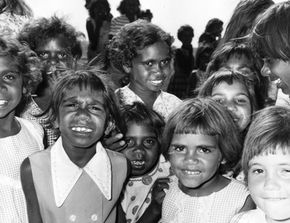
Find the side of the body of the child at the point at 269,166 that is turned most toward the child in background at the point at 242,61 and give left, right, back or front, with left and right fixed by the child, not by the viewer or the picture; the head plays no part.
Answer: back

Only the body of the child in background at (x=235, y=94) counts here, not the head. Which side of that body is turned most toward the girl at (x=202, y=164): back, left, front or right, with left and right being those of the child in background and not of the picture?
front

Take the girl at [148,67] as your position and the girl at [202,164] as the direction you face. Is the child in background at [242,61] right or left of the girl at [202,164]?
left

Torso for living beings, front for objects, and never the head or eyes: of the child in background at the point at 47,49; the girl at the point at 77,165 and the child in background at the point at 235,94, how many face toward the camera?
3

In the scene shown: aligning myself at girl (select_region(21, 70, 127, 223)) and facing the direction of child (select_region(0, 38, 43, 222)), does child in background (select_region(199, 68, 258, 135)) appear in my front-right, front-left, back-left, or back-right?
back-right

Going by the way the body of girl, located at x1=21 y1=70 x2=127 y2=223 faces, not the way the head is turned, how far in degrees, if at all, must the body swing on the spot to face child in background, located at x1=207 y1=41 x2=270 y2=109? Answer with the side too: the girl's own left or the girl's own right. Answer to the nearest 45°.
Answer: approximately 135° to the girl's own left

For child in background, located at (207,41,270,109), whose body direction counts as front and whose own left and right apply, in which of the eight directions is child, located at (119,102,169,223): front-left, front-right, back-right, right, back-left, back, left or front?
front-right

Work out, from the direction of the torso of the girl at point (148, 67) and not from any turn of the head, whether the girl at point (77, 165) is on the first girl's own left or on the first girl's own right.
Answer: on the first girl's own right

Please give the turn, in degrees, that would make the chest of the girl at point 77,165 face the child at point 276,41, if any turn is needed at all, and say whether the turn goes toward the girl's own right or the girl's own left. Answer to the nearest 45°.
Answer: approximately 90° to the girl's own left

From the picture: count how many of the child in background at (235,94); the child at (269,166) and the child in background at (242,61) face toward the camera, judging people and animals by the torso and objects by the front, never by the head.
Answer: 3
